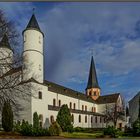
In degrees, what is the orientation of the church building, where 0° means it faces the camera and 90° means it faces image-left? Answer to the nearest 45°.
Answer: approximately 45°
